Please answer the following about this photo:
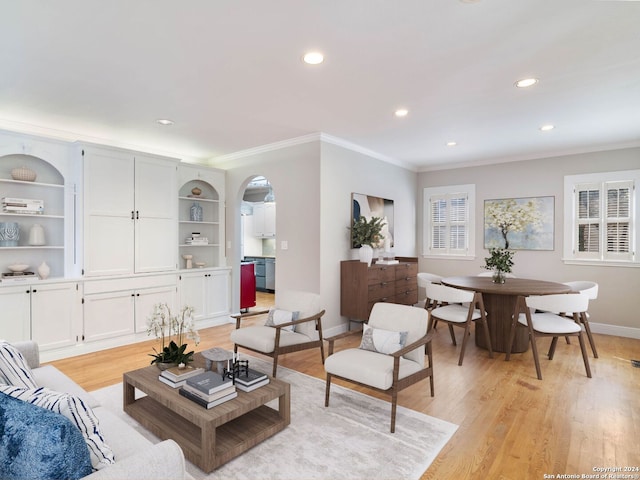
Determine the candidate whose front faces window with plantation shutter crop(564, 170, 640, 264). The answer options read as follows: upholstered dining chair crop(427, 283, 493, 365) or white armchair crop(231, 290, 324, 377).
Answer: the upholstered dining chair

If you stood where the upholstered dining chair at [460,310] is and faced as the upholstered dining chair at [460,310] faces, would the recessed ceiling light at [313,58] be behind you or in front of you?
behind

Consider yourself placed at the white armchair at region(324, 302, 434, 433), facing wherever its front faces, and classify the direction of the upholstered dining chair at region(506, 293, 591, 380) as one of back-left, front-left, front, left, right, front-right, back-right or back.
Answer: back

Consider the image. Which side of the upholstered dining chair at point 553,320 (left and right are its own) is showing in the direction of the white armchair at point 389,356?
left

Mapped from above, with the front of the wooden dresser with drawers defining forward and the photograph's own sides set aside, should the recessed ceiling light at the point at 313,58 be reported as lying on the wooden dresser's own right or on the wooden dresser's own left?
on the wooden dresser's own right

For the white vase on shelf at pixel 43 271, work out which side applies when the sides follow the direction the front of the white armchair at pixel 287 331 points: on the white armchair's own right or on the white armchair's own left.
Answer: on the white armchair's own right

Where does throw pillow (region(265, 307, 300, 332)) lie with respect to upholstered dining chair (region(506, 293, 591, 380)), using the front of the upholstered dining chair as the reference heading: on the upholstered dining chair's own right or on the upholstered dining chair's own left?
on the upholstered dining chair's own left

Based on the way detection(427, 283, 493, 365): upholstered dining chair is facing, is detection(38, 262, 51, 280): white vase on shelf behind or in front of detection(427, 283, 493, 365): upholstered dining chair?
behind

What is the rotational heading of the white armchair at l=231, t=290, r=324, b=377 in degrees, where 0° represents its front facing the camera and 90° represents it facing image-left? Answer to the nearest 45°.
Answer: approximately 45°

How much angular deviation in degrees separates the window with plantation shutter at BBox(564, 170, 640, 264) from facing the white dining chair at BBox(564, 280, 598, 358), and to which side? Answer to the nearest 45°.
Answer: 0° — it already faces it

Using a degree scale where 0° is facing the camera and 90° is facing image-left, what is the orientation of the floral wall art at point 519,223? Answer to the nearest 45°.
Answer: approximately 0°

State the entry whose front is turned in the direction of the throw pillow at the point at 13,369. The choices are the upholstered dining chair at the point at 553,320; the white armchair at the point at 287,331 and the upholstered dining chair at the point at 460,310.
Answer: the white armchair

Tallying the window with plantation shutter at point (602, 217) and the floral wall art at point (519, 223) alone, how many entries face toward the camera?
2

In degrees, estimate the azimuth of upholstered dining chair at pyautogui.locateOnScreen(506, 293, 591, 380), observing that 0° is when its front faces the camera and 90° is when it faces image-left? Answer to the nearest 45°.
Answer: approximately 135°

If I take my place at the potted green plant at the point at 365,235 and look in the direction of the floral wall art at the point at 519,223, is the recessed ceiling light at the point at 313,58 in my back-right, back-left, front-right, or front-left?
back-right
